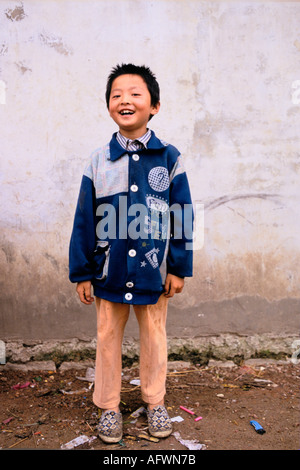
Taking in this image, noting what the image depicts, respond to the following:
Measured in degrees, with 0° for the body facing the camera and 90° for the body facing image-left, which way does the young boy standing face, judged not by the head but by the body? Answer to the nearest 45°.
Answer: approximately 0°
